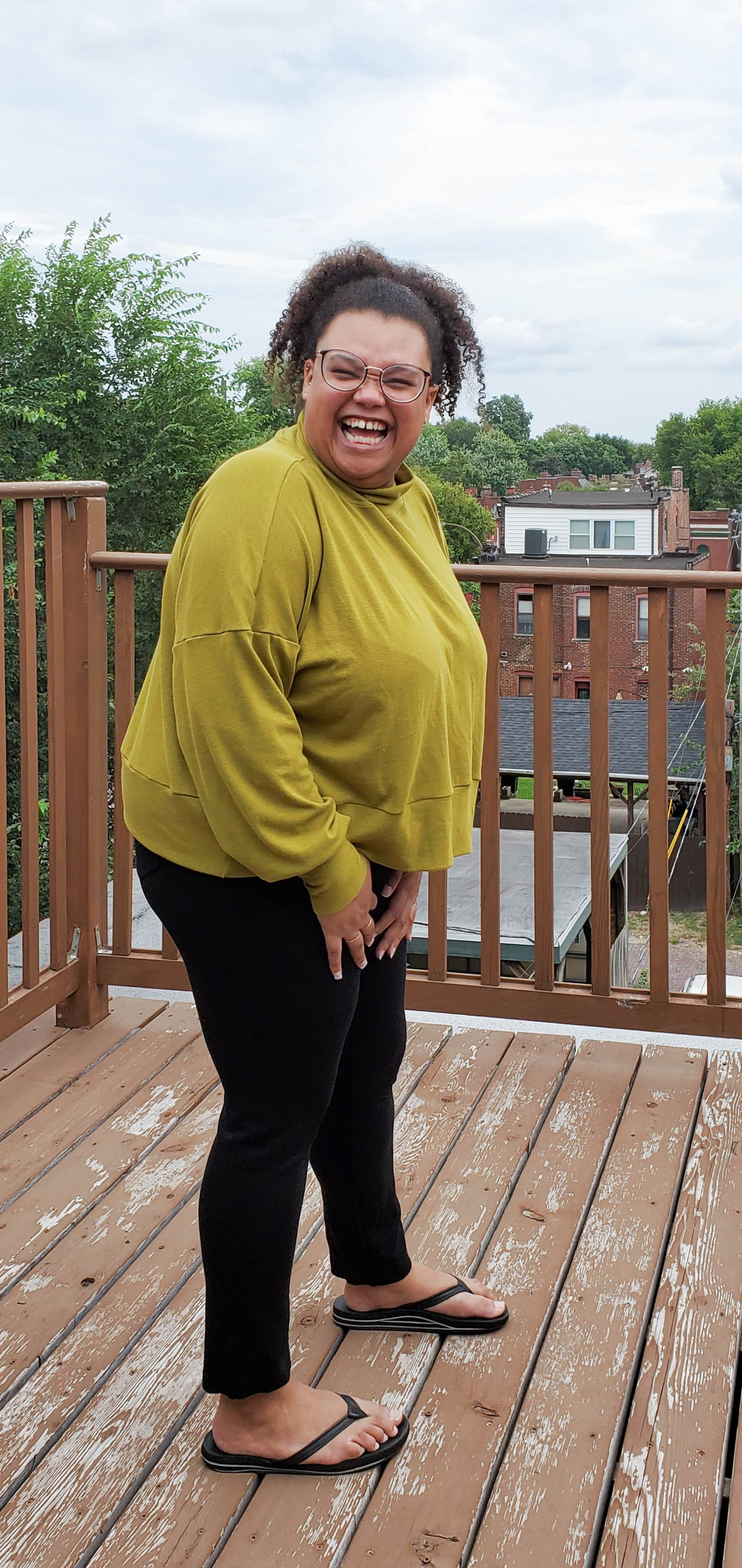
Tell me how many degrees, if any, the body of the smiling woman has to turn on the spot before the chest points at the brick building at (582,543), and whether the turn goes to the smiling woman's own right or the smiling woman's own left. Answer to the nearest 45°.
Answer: approximately 135° to the smiling woman's own left

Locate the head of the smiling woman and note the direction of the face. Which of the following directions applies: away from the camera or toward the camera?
toward the camera

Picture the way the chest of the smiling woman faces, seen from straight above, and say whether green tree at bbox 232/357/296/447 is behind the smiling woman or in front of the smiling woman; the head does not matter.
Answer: behind

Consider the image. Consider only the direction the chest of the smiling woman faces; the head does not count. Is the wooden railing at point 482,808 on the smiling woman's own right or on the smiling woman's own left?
on the smiling woman's own left

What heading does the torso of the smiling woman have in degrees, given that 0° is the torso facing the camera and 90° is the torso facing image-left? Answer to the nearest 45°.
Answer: approximately 315°
